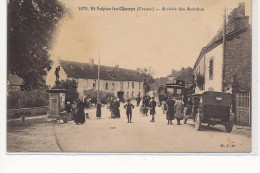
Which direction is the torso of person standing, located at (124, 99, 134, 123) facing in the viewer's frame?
toward the camera

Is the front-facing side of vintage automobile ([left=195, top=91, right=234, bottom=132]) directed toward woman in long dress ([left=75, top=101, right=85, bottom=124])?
no

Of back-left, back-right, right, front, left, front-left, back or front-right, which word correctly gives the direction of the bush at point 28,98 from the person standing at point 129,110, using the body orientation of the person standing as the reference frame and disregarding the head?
right

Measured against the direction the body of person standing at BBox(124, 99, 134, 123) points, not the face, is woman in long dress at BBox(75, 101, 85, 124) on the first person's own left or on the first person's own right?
on the first person's own right

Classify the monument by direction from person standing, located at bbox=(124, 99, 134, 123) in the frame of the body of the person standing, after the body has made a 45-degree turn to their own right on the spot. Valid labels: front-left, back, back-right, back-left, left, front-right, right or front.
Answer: front-right

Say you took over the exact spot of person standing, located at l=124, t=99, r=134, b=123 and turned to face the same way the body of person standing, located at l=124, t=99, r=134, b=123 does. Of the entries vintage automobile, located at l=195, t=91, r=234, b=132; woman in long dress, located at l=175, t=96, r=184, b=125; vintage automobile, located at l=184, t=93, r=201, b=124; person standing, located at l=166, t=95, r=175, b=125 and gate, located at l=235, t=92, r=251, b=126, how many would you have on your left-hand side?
5

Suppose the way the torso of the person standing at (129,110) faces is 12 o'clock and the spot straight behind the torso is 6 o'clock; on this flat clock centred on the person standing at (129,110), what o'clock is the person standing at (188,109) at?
the person standing at (188,109) is roughly at 9 o'clock from the person standing at (129,110).

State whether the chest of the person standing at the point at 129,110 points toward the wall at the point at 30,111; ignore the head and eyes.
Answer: no

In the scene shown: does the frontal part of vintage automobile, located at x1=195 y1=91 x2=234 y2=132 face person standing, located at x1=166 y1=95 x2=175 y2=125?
no
